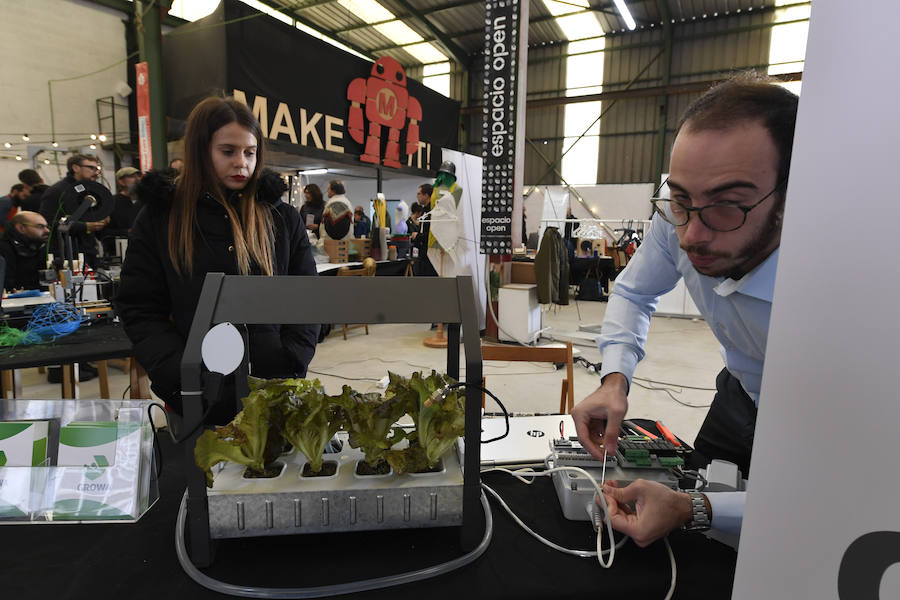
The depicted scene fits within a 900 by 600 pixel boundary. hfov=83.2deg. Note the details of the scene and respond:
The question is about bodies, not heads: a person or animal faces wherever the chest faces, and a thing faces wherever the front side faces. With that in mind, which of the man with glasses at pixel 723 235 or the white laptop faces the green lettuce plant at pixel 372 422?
the man with glasses

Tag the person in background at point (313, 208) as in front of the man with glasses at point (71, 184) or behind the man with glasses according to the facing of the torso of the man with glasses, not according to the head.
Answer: in front

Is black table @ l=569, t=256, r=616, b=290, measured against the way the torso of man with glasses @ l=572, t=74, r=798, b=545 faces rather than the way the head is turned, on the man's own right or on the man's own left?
on the man's own right

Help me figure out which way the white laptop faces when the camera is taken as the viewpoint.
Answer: facing away from the viewer

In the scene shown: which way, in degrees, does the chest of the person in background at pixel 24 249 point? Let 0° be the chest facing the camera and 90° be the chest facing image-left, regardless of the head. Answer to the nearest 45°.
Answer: approximately 270°

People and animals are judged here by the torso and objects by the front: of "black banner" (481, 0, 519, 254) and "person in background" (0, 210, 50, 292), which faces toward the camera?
the black banner

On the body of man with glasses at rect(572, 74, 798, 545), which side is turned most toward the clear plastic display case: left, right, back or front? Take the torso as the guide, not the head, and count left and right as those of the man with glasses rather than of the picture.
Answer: front

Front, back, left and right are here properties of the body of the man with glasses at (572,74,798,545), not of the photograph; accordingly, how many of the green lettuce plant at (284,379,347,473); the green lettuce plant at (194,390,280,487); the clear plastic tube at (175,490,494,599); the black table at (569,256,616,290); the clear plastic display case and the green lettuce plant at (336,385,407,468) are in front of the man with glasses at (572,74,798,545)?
5

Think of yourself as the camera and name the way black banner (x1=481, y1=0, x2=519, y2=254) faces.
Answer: facing the viewer

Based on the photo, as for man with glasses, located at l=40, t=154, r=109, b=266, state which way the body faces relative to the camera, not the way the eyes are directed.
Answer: to the viewer's right

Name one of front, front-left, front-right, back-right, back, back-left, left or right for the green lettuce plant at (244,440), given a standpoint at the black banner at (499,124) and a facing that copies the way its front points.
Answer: front

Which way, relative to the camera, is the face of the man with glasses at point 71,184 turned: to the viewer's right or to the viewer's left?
to the viewer's right

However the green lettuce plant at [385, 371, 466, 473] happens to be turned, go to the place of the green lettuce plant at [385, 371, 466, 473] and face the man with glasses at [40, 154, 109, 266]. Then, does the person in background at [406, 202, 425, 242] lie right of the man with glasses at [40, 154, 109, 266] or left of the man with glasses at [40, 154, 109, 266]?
right

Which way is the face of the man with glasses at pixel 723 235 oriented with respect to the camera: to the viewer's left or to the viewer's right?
to the viewer's left

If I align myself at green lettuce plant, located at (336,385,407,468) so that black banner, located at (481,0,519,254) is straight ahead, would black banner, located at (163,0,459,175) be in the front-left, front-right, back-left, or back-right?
front-left

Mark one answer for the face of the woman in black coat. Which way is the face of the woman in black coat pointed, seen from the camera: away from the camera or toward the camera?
toward the camera
